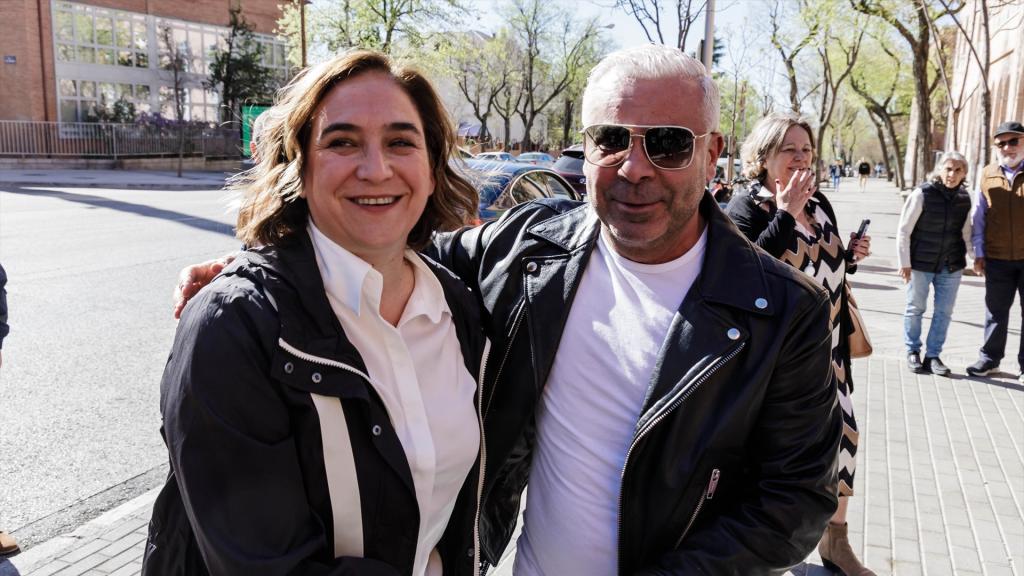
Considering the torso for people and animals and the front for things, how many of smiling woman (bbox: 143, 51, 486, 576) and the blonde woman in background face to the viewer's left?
0

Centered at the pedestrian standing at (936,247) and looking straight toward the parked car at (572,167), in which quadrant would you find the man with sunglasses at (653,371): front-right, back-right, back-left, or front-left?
back-left

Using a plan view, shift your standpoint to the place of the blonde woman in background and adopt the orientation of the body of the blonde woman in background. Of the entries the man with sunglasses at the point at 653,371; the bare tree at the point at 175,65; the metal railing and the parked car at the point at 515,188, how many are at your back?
3

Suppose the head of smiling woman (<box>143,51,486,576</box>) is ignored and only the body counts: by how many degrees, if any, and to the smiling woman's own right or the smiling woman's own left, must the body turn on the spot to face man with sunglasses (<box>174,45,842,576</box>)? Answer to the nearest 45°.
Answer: approximately 45° to the smiling woman's own left

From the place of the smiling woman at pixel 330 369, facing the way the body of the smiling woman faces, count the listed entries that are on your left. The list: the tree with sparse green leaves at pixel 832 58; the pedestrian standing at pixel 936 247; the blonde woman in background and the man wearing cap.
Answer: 4

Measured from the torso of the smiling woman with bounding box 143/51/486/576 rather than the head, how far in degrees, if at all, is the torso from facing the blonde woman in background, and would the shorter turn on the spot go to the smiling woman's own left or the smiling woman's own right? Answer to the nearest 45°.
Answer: approximately 90° to the smiling woman's own left

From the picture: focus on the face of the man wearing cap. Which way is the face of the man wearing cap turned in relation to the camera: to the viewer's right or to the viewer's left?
to the viewer's left

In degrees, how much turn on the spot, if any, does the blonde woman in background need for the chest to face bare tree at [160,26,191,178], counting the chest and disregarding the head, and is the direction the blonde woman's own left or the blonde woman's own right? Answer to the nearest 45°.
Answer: approximately 180°

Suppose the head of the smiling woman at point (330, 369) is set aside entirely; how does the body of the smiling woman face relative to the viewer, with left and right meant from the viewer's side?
facing the viewer and to the right of the viewer

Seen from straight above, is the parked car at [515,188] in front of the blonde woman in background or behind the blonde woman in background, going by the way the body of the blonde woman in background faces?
behind

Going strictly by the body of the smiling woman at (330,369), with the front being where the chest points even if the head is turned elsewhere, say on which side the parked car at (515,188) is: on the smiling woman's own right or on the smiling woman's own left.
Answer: on the smiling woman's own left
